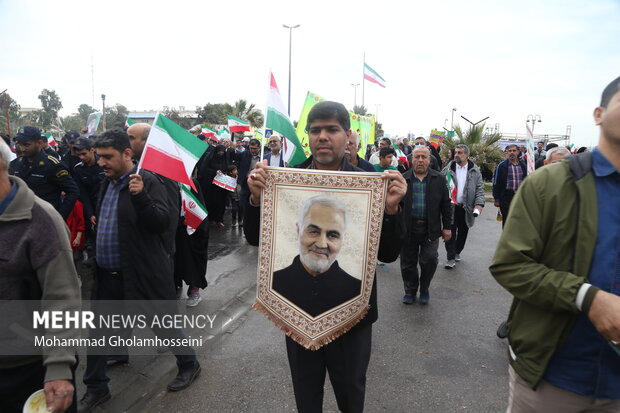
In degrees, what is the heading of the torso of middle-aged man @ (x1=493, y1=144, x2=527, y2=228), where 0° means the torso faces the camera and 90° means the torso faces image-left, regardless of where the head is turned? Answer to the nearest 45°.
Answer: approximately 0°

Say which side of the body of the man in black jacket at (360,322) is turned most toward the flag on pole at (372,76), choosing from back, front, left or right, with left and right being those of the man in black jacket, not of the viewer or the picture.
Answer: back

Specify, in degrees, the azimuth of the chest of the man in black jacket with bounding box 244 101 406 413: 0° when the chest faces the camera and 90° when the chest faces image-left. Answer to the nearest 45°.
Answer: approximately 0°

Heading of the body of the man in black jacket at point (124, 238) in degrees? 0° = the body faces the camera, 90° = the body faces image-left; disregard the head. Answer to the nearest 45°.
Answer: approximately 45°

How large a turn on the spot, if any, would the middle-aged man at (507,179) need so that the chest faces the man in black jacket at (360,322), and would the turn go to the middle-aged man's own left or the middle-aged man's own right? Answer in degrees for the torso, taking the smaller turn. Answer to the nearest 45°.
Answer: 0° — they already face them

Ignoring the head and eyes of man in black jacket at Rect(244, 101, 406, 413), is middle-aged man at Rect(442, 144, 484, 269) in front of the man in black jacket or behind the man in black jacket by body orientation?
behind

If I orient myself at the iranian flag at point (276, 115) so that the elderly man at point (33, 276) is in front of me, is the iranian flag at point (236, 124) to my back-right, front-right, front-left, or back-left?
back-right

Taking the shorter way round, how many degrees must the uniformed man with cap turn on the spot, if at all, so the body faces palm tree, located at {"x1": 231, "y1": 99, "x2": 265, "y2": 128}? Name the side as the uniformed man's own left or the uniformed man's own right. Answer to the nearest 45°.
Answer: approximately 180°
